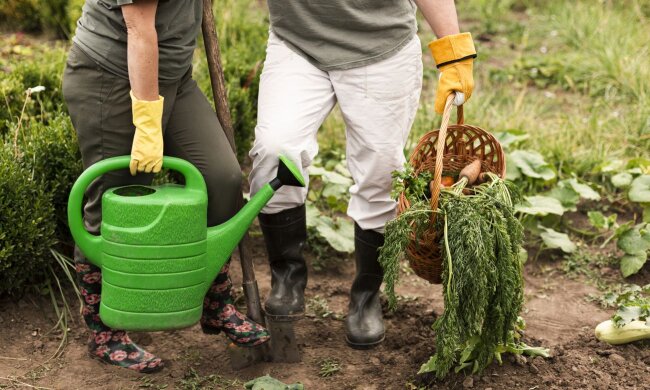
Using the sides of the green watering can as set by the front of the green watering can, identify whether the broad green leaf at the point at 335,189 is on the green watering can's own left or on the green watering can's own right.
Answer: on the green watering can's own left

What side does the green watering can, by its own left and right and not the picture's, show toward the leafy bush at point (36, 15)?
left

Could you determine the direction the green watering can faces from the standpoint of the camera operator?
facing to the right of the viewer

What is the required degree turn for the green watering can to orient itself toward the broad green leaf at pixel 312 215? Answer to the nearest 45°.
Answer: approximately 45° to its left

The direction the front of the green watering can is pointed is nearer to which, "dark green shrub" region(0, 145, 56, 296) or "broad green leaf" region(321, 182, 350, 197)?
the broad green leaf

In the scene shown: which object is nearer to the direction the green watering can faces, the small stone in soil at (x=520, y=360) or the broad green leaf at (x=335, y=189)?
the small stone in soil

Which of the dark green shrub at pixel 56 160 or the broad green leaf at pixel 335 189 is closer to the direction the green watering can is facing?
the broad green leaf

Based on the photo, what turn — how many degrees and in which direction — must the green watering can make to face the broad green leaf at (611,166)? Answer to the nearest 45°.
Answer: approximately 45° to its left

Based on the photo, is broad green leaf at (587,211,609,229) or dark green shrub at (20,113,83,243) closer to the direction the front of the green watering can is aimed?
the broad green leaf

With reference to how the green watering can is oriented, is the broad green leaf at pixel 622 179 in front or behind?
in front

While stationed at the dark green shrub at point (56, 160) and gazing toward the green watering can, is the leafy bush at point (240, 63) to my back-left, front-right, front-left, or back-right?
back-left

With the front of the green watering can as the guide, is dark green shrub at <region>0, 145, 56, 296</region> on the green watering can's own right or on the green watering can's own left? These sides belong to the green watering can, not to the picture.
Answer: on the green watering can's own left

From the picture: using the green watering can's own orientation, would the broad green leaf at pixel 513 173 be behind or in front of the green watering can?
in front

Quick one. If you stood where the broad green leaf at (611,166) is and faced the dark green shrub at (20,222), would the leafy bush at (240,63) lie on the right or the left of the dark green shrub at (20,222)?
right
